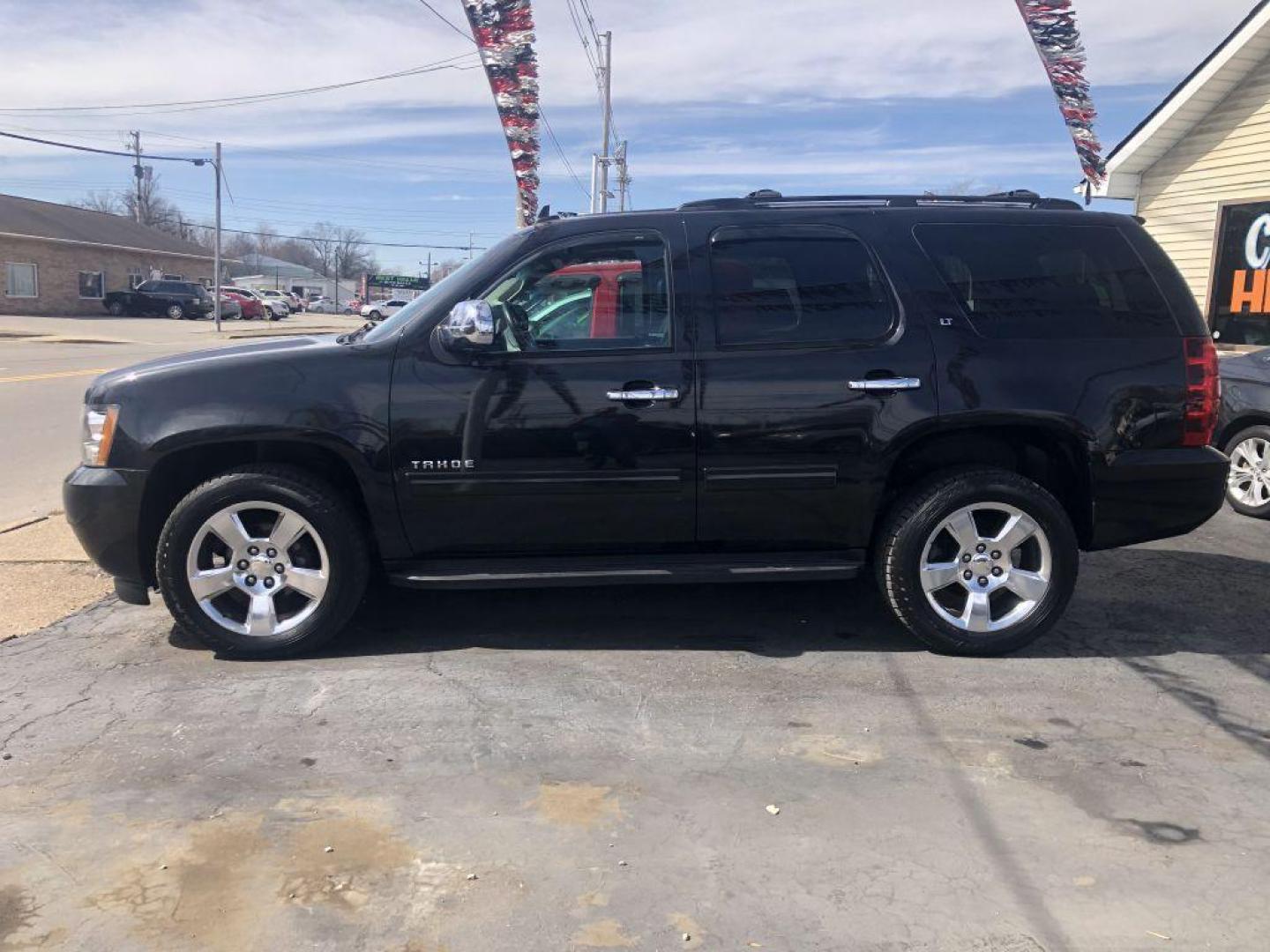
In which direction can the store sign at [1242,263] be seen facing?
toward the camera

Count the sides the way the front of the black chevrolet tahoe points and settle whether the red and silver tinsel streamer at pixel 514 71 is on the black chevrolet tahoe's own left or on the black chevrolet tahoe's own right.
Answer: on the black chevrolet tahoe's own right

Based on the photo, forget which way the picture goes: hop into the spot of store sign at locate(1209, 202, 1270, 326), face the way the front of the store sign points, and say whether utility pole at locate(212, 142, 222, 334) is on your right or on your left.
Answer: on your right

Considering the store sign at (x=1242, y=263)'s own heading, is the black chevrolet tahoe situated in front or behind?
in front

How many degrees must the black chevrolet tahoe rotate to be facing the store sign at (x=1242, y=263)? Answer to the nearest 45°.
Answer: approximately 135° to its right

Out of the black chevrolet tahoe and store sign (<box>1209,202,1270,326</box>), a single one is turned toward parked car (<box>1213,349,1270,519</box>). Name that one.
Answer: the store sign

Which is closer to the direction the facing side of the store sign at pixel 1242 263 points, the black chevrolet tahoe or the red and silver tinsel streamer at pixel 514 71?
the black chevrolet tahoe

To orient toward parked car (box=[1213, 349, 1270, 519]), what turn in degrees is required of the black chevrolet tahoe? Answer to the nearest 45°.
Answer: approximately 135° to its right

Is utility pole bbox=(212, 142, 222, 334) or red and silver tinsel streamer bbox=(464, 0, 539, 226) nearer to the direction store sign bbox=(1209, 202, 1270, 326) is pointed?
the red and silver tinsel streamer

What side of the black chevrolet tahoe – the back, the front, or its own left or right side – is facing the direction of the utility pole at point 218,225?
right

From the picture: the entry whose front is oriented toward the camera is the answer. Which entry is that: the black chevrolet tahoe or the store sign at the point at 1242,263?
the store sign

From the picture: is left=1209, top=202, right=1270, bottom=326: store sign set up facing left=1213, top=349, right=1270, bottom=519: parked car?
yes

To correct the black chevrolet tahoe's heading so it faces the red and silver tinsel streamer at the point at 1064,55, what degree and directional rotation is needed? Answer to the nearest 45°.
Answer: approximately 135° to its right

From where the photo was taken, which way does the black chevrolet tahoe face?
to the viewer's left

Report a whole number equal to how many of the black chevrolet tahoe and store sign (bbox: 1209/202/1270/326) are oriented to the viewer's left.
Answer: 1
